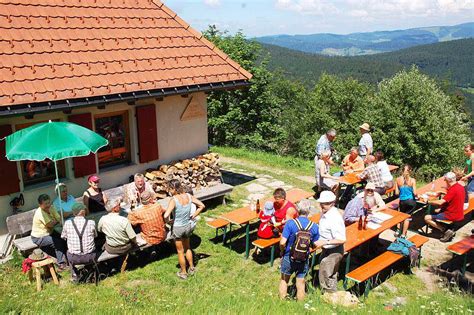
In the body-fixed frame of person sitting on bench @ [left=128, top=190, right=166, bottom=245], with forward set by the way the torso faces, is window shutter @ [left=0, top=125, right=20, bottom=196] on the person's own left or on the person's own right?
on the person's own left

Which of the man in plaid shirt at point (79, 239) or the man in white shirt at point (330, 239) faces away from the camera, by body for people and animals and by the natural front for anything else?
the man in plaid shirt

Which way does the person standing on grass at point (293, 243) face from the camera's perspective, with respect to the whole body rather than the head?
away from the camera

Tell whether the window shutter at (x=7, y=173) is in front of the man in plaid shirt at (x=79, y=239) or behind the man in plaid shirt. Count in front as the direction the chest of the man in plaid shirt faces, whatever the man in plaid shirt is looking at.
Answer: in front

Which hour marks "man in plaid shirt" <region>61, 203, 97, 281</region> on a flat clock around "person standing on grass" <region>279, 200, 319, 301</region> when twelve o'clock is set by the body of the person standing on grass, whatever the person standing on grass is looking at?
The man in plaid shirt is roughly at 9 o'clock from the person standing on grass.

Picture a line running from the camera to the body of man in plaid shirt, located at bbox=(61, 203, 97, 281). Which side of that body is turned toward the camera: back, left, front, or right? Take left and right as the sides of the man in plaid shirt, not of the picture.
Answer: back

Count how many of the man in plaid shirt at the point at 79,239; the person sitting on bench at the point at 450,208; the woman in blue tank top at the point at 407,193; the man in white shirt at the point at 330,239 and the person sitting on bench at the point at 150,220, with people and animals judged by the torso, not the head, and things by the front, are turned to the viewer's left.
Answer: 2

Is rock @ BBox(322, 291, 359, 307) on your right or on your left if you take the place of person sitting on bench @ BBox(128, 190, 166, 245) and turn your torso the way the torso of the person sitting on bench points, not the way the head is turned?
on your right

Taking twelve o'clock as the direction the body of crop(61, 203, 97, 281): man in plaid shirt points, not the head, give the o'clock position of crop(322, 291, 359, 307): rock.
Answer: The rock is roughly at 4 o'clock from the man in plaid shirt.
